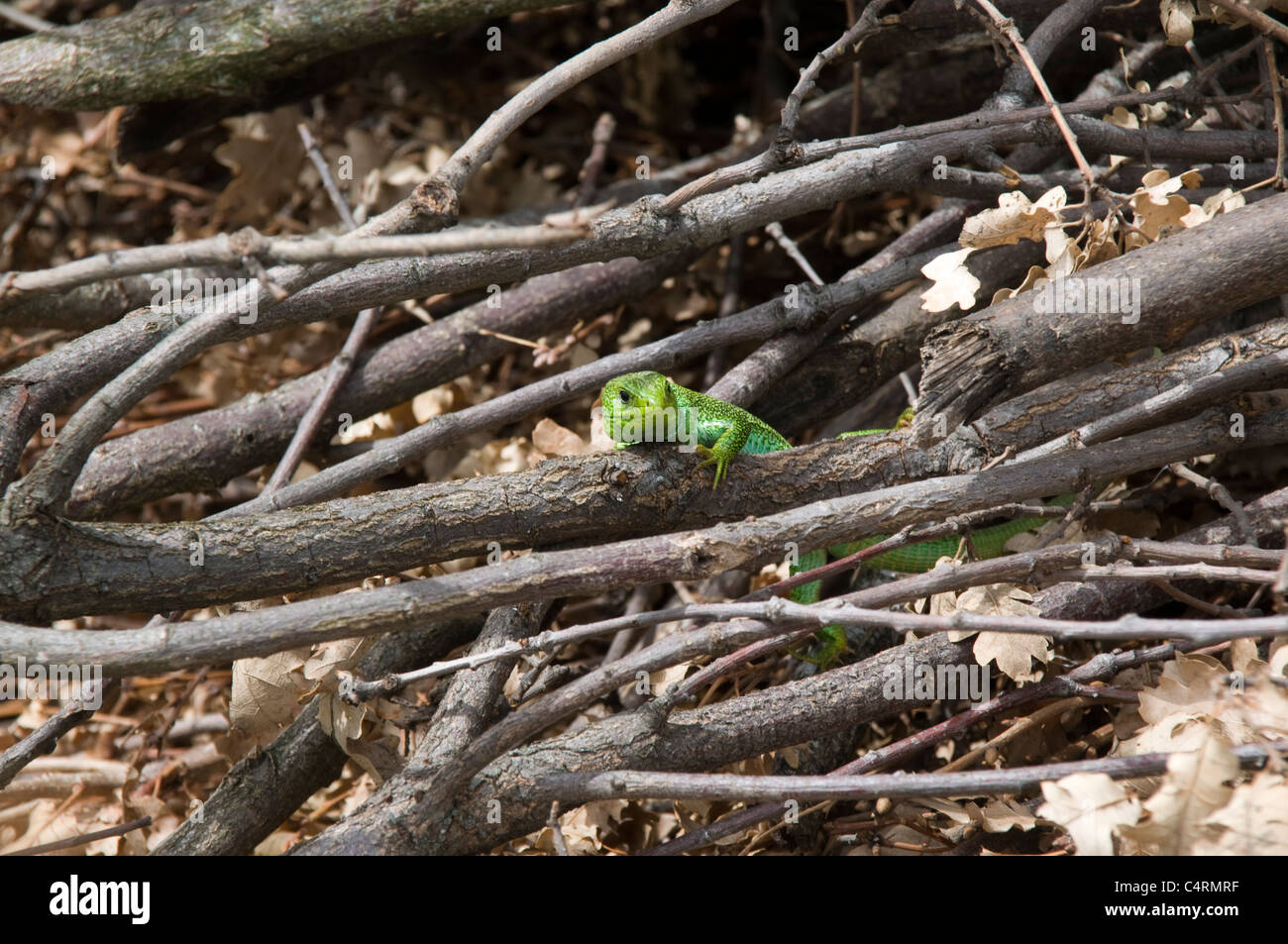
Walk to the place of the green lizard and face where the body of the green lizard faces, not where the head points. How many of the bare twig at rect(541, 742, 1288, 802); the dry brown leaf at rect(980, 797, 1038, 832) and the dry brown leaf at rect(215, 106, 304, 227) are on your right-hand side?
1

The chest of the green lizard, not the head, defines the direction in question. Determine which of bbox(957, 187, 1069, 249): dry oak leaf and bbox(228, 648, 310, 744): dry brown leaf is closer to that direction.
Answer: the dry brown leaf

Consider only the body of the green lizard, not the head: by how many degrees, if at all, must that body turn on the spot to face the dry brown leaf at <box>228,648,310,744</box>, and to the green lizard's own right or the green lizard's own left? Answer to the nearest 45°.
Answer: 0° — it already faces it

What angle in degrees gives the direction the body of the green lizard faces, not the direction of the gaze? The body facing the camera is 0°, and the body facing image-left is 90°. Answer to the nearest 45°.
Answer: approximately 45°

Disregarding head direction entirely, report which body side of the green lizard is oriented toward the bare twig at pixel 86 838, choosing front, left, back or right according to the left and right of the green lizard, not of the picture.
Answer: front
